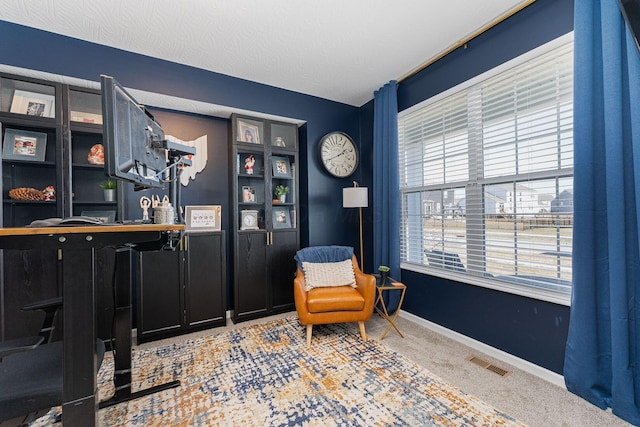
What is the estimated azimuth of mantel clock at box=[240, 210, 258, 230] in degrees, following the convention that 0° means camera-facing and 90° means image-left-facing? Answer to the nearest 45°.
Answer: approximately 0°

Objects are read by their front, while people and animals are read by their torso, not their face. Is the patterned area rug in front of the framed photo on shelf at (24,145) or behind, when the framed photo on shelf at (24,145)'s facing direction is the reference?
in front

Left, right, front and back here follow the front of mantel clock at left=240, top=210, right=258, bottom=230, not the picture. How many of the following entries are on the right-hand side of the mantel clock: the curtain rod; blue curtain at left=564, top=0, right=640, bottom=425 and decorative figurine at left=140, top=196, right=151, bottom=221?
1

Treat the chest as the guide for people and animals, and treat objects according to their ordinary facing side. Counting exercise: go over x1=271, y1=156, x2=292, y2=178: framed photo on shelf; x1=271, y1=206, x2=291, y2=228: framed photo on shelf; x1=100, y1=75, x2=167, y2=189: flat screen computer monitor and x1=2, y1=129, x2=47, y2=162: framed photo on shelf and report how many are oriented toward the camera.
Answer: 3

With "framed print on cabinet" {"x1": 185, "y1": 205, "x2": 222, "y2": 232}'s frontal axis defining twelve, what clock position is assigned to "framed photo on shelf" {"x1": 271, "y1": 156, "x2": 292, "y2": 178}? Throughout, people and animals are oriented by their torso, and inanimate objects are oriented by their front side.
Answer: "framed photo on shelf" {"x1": 271, "y1": 156, "x2": 292, "y2": 178} is roughly at 9 o'clock from "framed print on cabinet" {"x1": 185, "y1": 205, "x2": 222, "y2": 232}.

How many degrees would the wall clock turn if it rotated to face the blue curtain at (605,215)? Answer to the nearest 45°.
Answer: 0° — it already faces it
